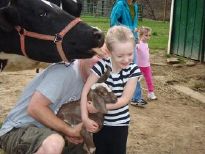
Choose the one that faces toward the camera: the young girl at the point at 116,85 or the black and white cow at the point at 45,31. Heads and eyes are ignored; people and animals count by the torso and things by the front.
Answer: the young girl

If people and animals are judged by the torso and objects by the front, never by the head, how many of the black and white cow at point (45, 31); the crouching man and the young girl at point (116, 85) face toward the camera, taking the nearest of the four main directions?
1

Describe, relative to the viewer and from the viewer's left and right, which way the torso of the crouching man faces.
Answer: facing to the right of the viewer

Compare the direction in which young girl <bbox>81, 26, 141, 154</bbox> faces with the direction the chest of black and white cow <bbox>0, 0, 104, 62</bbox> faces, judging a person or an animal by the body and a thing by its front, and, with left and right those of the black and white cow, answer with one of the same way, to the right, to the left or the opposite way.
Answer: to the right

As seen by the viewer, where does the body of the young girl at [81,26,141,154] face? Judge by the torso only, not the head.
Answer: toward the camera

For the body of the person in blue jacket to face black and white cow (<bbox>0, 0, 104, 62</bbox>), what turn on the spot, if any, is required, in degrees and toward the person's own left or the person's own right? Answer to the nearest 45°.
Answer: approximately 45° to the person's own right

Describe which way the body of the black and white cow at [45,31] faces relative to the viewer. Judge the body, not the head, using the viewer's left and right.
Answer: facing to the right of the viewer

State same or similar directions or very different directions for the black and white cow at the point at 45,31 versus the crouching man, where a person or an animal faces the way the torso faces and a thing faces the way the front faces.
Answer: same or similar directions

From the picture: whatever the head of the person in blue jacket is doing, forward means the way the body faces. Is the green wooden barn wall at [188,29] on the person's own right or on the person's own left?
on the person's own left

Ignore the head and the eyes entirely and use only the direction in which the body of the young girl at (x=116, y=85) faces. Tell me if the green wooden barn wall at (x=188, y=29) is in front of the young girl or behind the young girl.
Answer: behind

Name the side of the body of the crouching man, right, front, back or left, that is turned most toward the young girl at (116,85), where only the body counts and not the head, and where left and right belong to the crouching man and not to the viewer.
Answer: front
